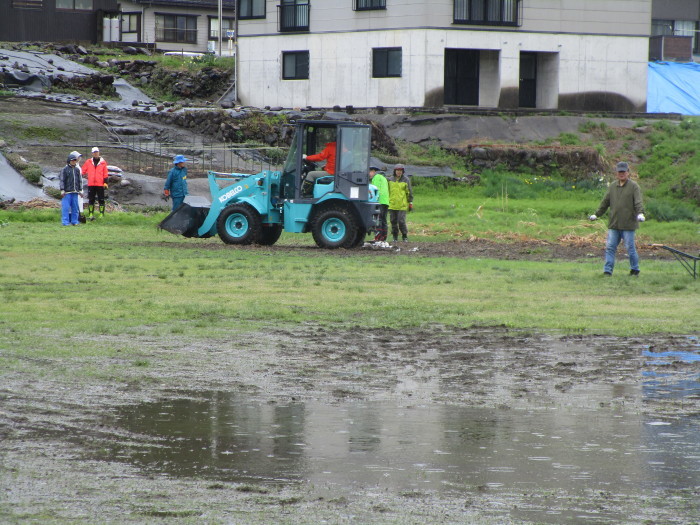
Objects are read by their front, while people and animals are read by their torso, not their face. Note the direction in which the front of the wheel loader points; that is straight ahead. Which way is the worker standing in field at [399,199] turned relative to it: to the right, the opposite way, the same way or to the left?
to the left

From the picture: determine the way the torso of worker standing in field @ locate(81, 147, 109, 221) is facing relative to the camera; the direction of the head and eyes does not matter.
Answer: toward the camera

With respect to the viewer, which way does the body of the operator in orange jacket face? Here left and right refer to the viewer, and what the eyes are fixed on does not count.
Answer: facing to the left of the viewer

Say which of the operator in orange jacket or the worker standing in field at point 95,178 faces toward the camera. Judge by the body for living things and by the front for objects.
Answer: the worker standing in field

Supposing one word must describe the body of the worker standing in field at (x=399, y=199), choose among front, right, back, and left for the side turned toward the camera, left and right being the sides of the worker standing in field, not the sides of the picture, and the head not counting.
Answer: front

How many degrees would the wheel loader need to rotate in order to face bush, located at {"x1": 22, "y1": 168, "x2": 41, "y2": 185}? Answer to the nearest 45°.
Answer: approximately 45° to its right

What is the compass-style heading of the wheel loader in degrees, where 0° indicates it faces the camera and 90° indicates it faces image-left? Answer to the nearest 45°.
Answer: approximately 90°

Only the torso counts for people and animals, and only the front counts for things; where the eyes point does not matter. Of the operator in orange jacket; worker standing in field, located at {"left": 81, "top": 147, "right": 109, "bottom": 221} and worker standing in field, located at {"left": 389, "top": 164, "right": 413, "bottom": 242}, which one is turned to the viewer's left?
the operator in orange jacket

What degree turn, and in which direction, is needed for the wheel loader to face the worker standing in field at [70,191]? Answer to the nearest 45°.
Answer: approximately 45° to its right

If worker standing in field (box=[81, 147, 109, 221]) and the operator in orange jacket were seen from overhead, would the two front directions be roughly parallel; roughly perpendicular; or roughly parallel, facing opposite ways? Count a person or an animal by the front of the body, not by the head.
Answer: roughly perpendicular

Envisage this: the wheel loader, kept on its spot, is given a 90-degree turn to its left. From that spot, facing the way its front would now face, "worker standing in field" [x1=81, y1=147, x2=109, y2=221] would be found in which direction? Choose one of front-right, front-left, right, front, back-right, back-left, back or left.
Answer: back-right

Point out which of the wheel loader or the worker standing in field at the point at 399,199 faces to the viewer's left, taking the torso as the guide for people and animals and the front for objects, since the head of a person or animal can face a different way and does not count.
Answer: the wheel loader

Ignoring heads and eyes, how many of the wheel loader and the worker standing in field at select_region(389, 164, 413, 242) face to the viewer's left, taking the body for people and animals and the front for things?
1
